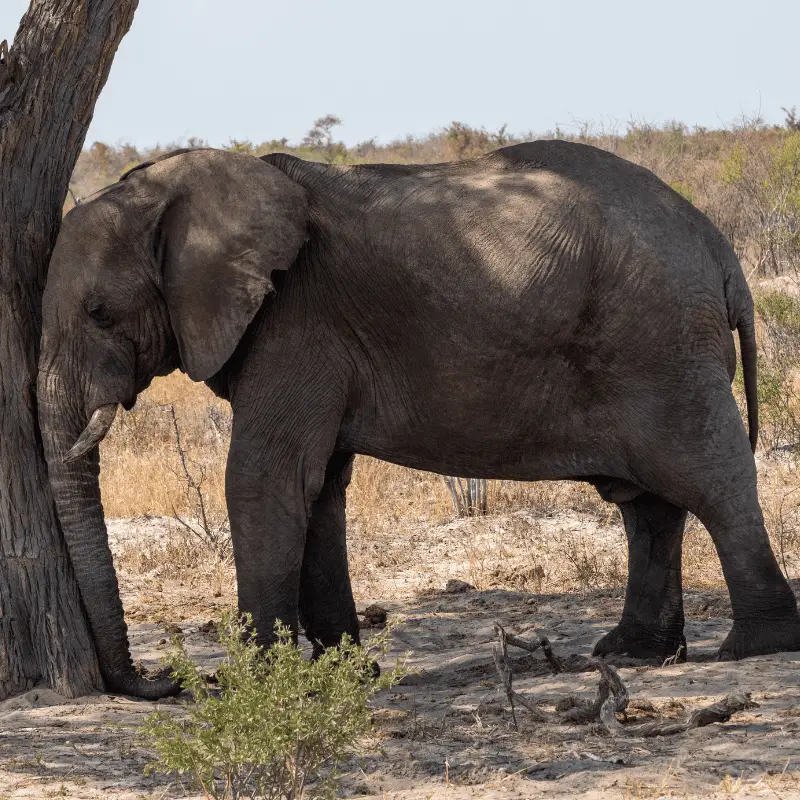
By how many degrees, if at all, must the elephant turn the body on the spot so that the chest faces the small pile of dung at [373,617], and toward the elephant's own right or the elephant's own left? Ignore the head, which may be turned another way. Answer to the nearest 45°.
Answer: approximately 90° to the elephant's own right

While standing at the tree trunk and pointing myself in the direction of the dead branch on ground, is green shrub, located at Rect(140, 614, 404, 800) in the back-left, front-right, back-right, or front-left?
front-right

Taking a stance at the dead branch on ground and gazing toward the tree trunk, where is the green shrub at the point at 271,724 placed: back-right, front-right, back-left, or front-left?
front-left

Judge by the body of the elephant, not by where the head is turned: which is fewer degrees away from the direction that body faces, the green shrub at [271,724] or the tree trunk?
the tree trunk

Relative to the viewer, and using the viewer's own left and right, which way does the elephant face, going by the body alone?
facing to the left of the viewer

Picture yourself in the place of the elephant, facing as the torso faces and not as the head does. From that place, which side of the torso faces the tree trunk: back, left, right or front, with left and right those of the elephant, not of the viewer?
front

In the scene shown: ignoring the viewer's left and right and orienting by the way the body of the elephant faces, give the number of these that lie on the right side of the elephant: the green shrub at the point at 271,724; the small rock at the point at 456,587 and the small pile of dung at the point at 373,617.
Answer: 2

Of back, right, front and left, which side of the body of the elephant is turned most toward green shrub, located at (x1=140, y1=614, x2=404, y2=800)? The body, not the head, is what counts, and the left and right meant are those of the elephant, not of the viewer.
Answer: left

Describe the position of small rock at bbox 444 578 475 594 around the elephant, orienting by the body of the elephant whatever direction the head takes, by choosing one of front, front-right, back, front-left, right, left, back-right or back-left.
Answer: right
